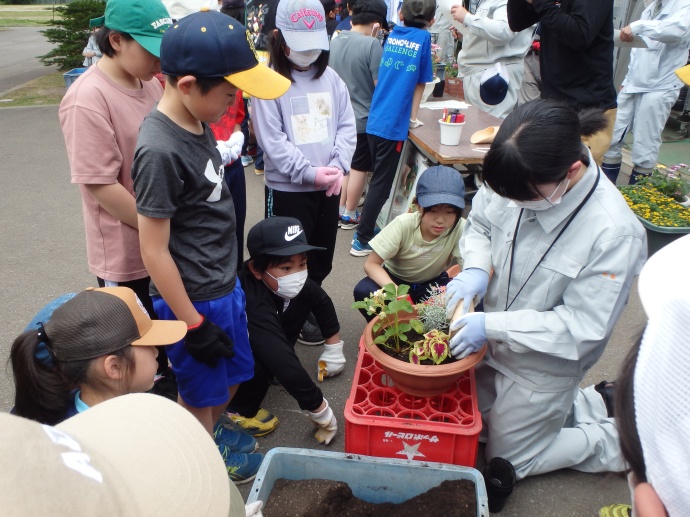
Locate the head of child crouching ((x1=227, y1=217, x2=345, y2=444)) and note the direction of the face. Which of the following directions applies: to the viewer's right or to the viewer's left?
to the viewer's right

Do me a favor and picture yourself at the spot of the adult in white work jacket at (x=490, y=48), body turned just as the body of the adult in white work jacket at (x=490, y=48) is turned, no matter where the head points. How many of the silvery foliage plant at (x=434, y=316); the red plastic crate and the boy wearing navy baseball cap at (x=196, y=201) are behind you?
0

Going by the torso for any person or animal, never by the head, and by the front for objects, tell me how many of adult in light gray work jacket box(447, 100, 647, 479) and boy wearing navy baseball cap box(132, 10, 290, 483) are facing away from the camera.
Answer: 0

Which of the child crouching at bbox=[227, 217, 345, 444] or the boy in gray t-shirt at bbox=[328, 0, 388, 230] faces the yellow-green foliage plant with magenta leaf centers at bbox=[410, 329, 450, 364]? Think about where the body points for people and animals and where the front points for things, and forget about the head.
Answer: the child crouching

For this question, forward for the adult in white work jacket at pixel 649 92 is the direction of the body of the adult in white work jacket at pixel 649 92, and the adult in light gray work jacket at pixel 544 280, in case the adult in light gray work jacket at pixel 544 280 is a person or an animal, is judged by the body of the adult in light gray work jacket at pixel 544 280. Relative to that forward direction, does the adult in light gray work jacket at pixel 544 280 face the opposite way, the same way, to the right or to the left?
the same way

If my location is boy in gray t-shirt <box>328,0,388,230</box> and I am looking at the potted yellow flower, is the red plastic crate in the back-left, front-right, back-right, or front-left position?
front-right

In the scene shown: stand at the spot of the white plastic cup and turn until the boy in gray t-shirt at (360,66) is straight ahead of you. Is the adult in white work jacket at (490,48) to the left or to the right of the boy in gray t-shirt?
right

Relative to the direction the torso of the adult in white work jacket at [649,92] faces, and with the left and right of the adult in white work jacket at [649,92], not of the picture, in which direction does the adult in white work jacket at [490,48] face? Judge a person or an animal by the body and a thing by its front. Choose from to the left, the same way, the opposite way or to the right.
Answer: the same way

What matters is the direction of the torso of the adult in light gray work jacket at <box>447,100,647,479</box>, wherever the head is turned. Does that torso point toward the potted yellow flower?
no

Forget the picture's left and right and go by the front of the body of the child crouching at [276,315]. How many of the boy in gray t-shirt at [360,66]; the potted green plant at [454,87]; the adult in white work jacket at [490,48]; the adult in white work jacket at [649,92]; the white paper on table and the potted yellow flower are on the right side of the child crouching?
0

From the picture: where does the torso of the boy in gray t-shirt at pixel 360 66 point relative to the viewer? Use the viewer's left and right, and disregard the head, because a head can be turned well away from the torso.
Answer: facing away from the viewer and to the right of the viewer

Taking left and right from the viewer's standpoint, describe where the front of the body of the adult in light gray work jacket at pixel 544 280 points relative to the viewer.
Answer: facing the viewer and to the left of the viewer

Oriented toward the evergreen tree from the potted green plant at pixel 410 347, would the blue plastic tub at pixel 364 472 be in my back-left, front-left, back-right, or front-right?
back-left

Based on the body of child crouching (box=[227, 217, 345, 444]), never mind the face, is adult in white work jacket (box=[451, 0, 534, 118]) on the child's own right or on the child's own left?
on the child's own left

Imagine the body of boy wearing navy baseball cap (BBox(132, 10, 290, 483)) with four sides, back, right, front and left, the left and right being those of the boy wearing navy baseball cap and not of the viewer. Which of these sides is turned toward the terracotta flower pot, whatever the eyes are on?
front

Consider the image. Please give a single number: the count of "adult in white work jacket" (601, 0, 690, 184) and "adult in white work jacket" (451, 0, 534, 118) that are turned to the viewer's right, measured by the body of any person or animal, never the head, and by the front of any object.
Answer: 0

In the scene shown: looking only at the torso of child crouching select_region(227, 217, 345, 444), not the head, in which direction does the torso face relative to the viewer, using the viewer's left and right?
facing the viewer and to the right of the viewer

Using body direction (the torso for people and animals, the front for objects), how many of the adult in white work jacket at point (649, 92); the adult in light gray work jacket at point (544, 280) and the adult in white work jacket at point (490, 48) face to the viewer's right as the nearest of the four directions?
0

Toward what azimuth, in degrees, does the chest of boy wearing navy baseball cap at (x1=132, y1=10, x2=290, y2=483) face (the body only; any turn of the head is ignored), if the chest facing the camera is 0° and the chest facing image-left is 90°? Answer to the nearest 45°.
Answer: approximately 315°

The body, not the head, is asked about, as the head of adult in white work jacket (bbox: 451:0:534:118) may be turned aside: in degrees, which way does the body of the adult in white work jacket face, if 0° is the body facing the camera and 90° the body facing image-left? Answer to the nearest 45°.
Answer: approximately 45°

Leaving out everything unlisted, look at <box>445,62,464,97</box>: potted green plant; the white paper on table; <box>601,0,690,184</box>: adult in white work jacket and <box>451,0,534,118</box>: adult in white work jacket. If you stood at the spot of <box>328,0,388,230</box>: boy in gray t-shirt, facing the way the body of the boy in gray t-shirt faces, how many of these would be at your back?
0

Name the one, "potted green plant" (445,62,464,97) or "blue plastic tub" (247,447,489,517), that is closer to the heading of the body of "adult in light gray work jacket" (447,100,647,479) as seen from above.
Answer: the blue plastic tub
